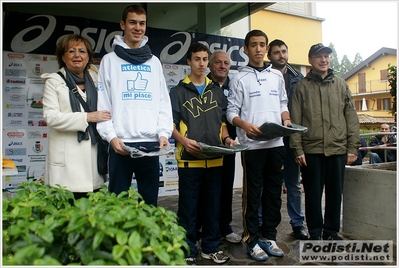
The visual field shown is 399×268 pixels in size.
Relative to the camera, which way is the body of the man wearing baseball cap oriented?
toward the camera

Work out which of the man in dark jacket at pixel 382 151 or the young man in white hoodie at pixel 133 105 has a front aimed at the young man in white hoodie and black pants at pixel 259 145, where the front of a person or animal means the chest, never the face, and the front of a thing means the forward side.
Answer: the man in dark jacket

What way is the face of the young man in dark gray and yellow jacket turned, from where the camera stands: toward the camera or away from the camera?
toward the camera

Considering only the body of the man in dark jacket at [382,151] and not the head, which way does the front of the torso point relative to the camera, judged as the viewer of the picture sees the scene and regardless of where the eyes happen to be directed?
toward the camera

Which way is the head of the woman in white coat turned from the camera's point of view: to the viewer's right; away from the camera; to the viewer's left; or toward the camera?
toward the camera

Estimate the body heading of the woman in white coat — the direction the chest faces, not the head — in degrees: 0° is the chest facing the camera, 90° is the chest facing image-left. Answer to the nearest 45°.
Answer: approximately 315°

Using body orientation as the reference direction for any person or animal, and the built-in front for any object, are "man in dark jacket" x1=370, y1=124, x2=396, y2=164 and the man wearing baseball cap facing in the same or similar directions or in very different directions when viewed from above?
same or similar directions

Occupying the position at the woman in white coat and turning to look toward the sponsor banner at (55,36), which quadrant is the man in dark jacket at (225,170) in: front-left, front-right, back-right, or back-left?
front-right

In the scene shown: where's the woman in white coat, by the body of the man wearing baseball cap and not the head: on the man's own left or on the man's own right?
on the man's own right

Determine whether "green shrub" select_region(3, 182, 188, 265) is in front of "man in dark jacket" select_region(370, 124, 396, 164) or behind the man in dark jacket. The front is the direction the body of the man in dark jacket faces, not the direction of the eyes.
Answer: in front

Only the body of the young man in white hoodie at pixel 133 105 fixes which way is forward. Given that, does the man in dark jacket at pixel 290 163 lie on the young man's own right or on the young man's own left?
on the young man's own left

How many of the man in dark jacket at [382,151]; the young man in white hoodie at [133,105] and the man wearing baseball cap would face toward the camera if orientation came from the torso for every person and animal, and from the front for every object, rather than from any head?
3

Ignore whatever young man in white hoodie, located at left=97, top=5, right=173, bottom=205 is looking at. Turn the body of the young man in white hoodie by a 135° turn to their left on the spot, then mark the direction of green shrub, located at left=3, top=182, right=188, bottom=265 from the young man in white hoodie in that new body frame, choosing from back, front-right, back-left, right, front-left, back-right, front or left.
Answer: back-right
